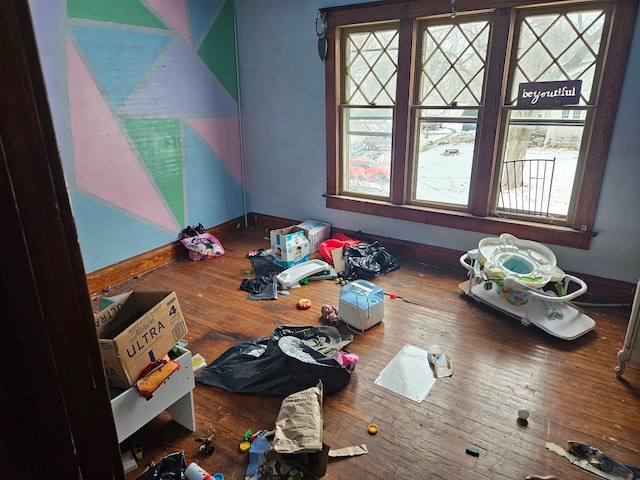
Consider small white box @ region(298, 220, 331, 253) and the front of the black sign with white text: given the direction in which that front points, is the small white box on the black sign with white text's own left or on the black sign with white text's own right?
on the black sign with white text's own right

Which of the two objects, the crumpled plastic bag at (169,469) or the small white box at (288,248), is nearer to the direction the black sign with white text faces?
the crumpled plastic bag

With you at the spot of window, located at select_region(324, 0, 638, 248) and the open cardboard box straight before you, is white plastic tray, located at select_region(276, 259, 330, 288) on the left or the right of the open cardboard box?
right

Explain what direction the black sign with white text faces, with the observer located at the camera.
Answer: facing the viewer

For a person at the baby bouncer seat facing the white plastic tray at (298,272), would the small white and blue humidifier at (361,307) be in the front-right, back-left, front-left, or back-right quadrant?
front-left

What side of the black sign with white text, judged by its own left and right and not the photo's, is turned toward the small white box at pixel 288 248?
right

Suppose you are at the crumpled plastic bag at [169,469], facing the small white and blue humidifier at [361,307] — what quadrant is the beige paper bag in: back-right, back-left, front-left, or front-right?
front-right

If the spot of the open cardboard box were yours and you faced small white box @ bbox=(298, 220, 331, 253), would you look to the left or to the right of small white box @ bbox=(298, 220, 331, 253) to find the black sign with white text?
right

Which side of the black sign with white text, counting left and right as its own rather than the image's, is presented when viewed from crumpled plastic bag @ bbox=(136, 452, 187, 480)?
front

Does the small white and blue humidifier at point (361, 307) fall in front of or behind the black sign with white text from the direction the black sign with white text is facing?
in front
